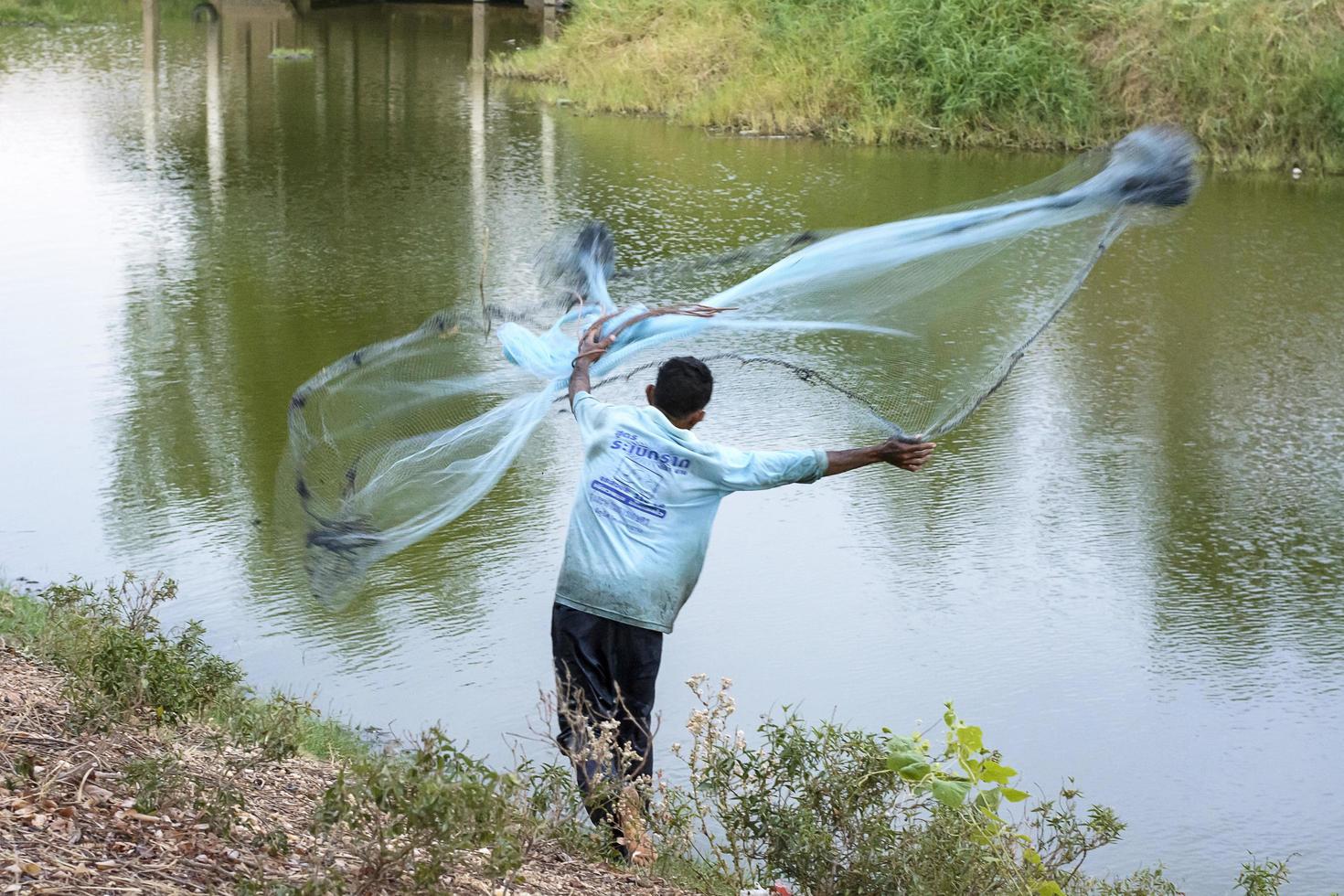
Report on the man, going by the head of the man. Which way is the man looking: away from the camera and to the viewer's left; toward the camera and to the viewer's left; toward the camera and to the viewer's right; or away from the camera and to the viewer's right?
away from the camera and to the viewer's right

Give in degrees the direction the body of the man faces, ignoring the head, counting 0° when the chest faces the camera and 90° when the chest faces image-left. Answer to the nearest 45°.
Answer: approximately 180°

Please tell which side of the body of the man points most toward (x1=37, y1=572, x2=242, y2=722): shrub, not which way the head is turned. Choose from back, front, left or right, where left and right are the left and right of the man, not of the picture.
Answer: left
